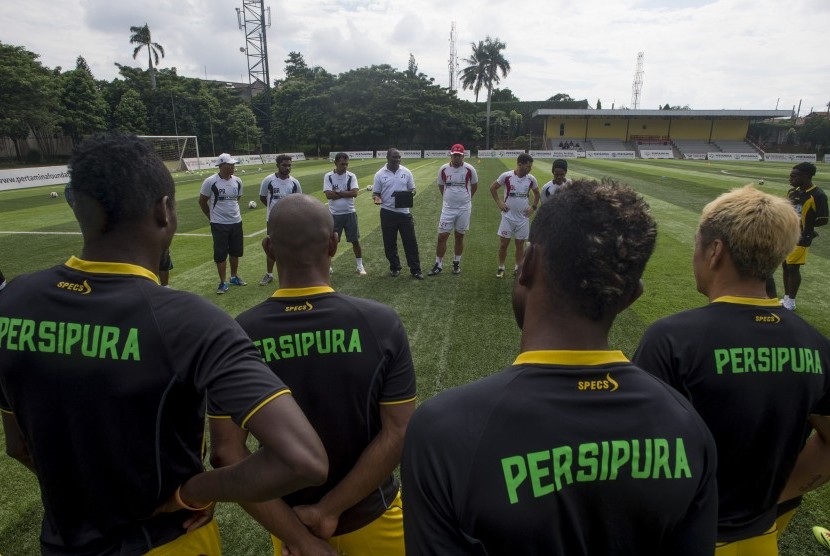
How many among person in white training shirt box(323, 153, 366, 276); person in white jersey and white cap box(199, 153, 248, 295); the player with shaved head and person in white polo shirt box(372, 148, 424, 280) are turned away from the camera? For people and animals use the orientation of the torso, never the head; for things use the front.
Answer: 1

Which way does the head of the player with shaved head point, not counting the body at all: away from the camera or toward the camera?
away from the camera

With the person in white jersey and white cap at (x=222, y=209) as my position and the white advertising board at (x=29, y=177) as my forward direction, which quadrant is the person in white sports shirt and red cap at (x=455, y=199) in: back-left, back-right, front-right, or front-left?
back-right

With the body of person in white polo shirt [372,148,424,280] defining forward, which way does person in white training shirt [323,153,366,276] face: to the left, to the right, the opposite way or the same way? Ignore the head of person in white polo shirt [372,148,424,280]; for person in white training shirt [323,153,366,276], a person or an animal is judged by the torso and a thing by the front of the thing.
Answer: the same way

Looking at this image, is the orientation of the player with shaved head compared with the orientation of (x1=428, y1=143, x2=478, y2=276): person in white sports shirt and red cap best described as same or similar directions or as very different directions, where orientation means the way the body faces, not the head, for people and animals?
very different directions

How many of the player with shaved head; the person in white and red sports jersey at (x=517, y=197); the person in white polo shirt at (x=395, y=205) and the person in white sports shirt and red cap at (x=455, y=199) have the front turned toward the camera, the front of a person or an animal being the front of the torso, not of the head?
3

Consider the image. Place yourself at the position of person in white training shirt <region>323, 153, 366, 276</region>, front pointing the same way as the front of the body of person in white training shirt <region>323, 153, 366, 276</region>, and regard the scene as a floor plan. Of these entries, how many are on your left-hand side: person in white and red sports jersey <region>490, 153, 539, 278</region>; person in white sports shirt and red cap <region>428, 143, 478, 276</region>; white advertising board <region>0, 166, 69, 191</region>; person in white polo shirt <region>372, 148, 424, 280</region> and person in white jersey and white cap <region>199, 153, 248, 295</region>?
3

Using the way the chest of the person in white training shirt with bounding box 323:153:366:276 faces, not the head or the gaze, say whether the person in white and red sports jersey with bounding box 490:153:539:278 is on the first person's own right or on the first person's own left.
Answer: on the first person's own left

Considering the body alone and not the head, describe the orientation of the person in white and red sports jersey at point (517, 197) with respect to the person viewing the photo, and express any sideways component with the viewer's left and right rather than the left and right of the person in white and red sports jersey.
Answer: facing the viewer

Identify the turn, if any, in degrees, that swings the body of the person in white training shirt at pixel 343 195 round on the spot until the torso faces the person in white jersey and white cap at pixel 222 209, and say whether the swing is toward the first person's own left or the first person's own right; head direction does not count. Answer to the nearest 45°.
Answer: approximately 90° to the first person's own right

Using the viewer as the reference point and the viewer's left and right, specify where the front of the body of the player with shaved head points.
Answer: facing away from the viewer

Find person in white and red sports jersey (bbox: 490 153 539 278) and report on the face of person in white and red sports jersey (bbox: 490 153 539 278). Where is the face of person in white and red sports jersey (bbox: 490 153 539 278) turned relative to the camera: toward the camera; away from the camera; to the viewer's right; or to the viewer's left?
toward the camera

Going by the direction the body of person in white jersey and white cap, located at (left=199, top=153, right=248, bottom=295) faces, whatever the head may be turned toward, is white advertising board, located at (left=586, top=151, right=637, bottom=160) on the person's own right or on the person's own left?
on the person's own left

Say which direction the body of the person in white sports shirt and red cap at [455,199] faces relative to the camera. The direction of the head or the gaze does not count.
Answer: toward the camera

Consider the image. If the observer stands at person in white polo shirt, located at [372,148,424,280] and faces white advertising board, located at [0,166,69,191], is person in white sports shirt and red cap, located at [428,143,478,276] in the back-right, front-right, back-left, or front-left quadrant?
back-right

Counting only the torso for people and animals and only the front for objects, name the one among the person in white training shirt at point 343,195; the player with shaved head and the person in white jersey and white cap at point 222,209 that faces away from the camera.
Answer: the player with shaved head

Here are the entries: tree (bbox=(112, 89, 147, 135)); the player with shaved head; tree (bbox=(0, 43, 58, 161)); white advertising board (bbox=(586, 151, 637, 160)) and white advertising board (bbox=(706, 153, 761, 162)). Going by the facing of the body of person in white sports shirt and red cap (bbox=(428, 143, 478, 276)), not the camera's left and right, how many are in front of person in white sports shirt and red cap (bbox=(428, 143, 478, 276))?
1

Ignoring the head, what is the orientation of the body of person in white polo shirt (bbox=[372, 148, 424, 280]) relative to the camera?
toward the camera

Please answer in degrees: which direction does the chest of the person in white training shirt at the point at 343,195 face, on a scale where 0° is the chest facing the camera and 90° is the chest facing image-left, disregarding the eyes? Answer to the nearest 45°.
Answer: approximately 0°

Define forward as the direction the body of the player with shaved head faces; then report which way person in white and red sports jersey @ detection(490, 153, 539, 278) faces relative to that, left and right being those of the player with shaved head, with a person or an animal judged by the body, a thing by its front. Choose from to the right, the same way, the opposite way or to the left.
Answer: the opposite way
